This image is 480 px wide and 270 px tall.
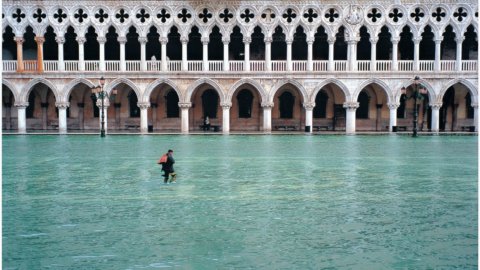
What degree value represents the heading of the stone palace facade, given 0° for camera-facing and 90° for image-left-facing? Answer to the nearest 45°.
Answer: approximately 0°
